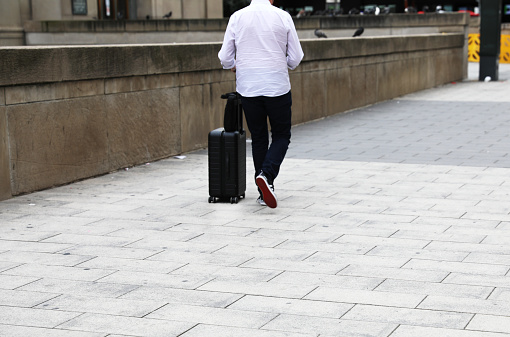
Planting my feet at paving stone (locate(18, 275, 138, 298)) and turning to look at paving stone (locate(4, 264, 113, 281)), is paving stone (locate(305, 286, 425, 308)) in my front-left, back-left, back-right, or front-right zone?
back-right

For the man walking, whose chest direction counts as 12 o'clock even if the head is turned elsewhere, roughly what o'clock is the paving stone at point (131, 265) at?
The paving stone is roughly at 7 o'clock from the man walking.

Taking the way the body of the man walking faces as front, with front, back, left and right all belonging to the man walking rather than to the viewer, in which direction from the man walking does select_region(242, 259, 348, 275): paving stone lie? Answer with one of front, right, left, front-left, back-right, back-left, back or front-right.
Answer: back

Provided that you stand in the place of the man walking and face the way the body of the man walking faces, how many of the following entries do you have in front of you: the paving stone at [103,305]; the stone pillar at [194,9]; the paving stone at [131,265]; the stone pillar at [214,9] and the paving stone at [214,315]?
2

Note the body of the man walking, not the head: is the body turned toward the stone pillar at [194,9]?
yes

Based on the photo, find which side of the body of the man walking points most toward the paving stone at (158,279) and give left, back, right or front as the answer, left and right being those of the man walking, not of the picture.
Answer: back

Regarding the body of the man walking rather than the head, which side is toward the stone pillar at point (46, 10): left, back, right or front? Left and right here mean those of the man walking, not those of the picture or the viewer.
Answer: front

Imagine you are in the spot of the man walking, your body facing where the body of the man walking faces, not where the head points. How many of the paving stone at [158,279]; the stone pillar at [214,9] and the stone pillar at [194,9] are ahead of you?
2

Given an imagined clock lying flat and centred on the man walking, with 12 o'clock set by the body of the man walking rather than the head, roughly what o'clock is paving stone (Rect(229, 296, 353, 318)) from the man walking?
The paving stone is roughly at 6 o'clock from the man walking.

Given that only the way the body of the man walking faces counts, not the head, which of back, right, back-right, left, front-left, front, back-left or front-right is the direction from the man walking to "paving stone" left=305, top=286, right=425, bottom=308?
back

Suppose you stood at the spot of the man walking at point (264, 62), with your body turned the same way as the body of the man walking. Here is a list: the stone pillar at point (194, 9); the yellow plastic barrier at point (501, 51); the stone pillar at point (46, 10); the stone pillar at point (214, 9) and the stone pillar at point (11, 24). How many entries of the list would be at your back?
0

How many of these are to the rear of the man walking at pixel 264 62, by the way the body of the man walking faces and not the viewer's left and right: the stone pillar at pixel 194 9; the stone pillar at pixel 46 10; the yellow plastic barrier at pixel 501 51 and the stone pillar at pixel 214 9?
0

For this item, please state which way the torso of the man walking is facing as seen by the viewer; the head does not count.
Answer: away from the camera

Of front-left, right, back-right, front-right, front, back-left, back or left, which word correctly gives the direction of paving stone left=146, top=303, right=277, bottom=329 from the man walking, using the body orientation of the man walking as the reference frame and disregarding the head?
back

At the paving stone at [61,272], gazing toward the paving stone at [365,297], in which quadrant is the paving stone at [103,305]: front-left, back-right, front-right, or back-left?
front-right

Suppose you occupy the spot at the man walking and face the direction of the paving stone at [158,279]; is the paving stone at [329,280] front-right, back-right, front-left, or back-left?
front-left

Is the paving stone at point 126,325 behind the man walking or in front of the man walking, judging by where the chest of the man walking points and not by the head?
behind

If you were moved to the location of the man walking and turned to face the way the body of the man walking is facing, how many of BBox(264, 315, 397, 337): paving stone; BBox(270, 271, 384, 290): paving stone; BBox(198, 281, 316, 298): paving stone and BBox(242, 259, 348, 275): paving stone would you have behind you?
4

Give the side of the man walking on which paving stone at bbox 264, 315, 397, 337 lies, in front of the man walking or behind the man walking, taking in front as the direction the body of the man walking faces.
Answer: behind

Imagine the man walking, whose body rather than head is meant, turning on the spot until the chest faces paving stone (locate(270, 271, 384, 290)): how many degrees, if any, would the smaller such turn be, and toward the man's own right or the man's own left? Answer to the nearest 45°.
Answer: approximately 180°

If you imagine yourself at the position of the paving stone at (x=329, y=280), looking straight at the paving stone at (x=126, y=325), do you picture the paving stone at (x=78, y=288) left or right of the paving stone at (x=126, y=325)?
right
